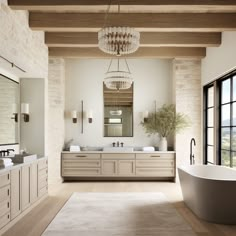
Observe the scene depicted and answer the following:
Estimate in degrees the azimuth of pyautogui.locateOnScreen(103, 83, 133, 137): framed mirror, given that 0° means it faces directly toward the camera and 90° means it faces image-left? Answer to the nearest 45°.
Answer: approximately 0°

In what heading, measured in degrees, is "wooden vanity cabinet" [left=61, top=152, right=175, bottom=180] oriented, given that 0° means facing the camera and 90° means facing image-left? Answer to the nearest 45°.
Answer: approximately 0°

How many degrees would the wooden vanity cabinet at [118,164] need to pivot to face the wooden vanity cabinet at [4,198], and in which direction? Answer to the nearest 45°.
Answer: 0° — it already faces it

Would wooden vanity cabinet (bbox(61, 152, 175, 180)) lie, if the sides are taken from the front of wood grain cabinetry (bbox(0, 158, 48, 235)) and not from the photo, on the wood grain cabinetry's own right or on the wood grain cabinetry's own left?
on the wood grain cabinetry's own left

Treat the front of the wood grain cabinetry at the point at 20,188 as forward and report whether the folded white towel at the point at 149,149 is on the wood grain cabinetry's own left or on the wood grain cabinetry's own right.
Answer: on the wood grain cabinetry's own left

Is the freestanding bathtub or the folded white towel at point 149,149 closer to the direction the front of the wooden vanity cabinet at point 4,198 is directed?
the freestanding bathtub
